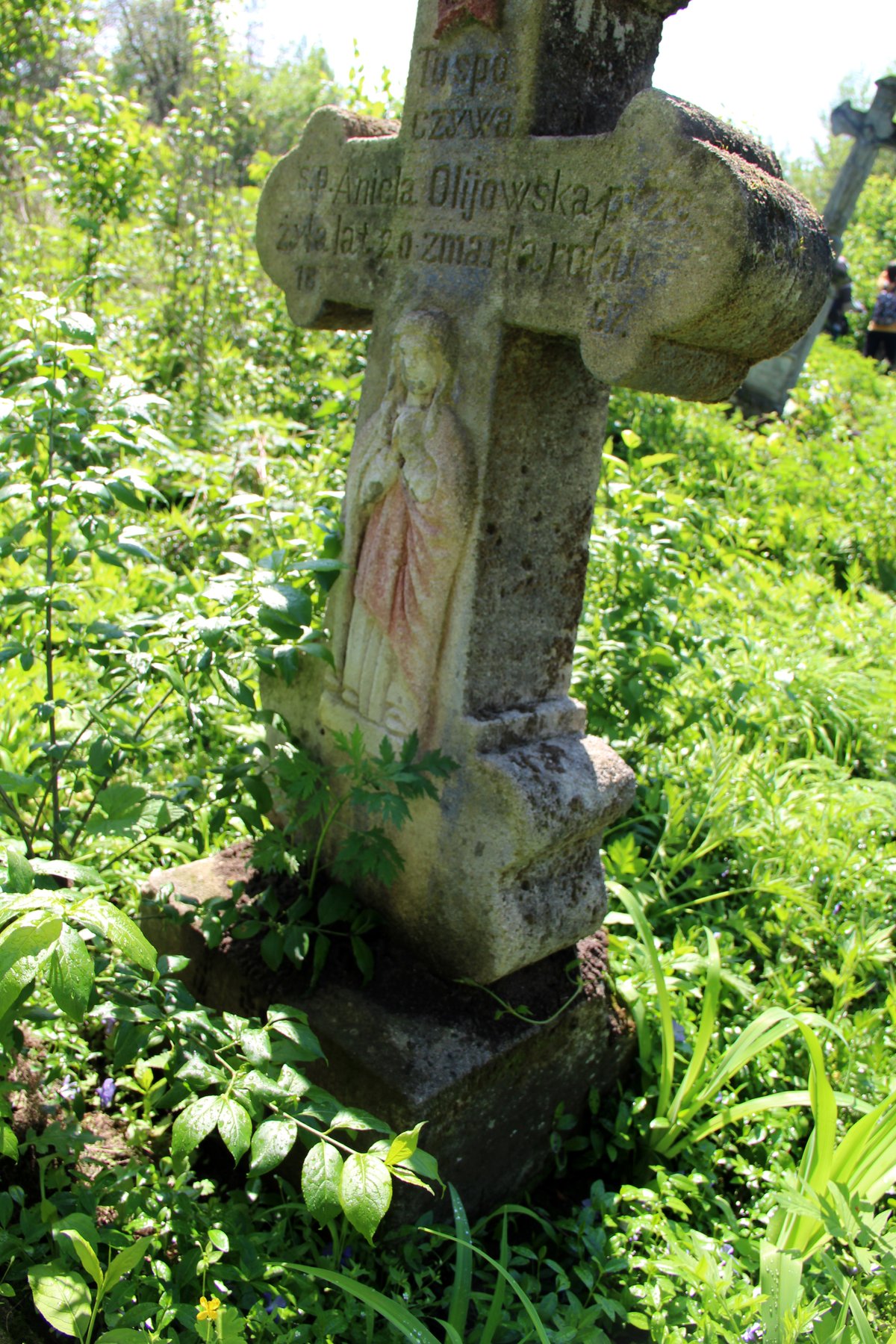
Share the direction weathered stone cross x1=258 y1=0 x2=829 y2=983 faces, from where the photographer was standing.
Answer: facing the viewer and to the left of the viewer

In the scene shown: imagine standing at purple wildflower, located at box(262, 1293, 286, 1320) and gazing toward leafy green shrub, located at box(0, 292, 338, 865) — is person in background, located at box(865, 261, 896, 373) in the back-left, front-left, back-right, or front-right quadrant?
front-right

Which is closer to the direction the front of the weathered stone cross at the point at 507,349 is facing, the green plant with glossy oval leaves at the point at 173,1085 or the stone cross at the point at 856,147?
the green plant with glossy oval leaves

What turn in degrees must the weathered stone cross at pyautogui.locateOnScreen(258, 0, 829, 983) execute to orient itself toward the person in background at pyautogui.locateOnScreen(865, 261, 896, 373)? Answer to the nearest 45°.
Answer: approximately 135° to its right

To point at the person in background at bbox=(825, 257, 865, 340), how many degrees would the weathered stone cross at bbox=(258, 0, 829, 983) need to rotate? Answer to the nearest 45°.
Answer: approximately 135° to its right

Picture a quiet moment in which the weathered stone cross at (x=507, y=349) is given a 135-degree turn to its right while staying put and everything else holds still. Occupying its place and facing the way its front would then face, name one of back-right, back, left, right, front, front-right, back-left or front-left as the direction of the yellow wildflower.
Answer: back

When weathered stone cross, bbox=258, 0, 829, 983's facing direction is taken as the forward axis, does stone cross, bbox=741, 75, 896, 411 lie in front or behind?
behind
